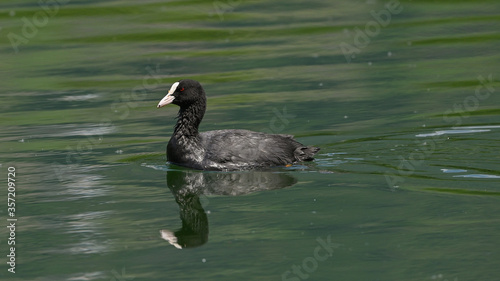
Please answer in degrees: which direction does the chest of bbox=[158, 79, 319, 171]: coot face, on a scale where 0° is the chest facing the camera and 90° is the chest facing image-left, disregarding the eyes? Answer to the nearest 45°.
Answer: approximately 90°
